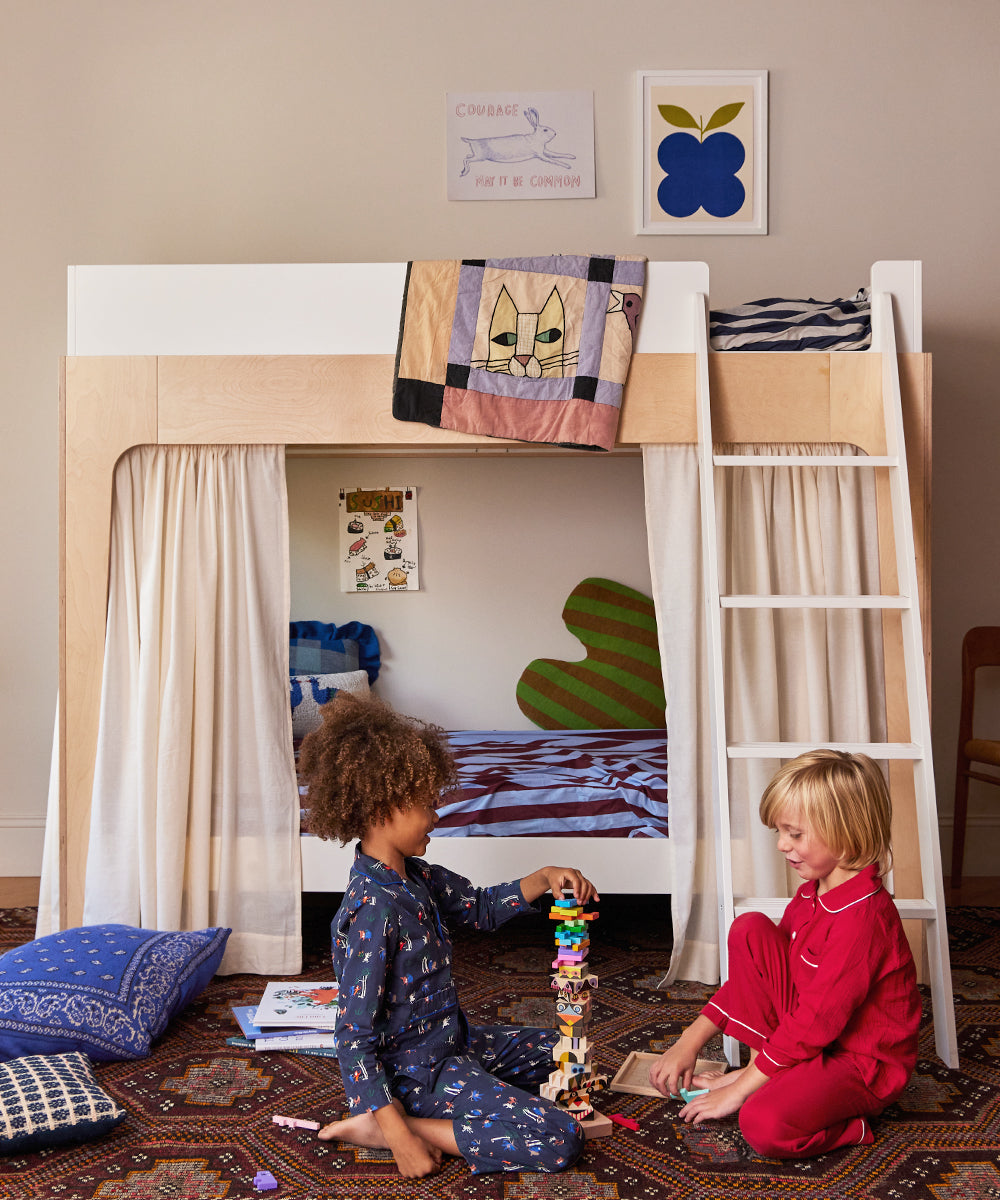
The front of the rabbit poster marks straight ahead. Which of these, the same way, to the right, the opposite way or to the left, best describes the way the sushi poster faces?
the same way

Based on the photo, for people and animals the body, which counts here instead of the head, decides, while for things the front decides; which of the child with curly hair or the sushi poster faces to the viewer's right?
the child with curly hair

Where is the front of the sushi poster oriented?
toward the camera

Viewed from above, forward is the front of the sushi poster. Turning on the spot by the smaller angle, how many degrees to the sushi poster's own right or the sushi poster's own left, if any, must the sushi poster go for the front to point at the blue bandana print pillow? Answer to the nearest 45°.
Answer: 0° — it already faces it

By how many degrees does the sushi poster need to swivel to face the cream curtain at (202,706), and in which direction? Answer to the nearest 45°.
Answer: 0° — it already faces it

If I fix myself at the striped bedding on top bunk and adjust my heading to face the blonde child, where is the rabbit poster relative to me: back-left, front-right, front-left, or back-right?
back-right

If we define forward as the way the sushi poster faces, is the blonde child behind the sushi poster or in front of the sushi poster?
in front

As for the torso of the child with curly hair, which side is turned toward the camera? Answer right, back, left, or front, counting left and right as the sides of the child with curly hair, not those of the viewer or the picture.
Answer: right

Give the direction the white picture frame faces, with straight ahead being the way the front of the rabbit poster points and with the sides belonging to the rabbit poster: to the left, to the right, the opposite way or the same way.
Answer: the same way

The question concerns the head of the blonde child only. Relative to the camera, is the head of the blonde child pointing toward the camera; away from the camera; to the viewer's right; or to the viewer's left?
to the viewer's left

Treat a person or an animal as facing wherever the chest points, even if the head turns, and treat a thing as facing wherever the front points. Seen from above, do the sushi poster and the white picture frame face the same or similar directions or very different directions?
same or similar directions

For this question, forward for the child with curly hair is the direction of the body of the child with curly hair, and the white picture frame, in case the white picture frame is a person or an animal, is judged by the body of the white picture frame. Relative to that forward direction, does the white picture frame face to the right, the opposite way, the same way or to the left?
to the right
